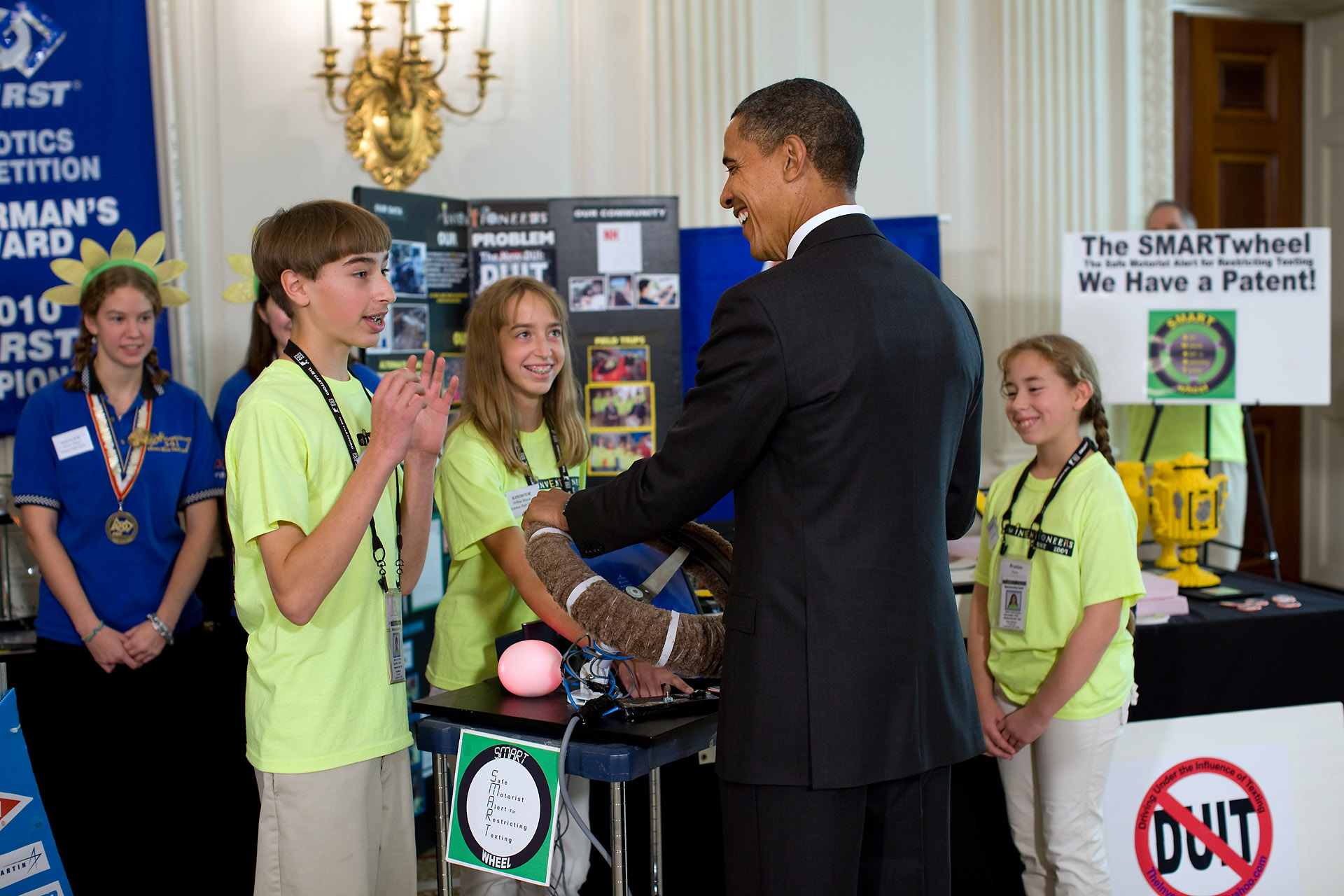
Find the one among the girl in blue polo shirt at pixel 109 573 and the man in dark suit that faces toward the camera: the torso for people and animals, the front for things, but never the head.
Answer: the girl in blue polo shirt

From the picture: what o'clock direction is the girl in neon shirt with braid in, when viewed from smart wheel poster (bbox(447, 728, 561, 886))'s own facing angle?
The girl in neon shirt with braid is roughly at 8 o'clock from the smart wheel poster.

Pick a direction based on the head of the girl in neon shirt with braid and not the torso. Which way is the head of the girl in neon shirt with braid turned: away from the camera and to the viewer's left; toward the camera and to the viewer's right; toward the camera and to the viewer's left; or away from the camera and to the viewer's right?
toward the camera and to the viewer's left

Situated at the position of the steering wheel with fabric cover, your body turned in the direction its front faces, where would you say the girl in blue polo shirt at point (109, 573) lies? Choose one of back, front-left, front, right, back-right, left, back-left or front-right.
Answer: back

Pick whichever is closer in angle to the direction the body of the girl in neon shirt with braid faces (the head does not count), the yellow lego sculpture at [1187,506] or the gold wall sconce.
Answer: the gold wall sconce

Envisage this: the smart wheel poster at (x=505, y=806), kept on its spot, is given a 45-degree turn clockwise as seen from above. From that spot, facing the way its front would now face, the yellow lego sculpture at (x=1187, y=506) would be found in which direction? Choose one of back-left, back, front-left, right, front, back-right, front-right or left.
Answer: back

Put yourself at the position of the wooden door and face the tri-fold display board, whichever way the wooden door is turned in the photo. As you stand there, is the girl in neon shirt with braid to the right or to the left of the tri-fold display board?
left

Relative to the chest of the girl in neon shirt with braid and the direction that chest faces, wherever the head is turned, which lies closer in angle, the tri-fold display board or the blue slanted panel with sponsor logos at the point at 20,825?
the blue slanted panel with sponsor logos

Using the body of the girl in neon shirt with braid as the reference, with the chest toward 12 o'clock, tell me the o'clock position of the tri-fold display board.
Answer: The tri-fold display board is roughly at 3 o'clock from the girl in neon shirt with braid.

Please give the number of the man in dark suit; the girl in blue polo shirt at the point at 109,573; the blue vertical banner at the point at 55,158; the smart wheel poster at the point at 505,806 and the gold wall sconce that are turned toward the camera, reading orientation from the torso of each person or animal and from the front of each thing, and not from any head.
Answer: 4

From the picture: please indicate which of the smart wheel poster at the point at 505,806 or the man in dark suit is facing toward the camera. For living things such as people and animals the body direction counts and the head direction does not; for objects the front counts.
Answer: the smart wheel poster

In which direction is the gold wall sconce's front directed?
toward the camera

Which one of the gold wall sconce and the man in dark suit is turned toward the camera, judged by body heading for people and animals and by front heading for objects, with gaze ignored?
the gold wall sconce

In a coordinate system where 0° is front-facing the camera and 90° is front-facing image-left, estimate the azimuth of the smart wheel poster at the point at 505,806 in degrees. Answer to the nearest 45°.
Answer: approximately 0°

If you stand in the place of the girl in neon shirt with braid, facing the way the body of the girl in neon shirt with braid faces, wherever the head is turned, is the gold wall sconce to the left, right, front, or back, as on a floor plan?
right

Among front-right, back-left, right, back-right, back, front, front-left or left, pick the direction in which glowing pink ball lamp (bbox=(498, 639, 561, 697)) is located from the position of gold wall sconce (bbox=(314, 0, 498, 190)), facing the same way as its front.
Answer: front

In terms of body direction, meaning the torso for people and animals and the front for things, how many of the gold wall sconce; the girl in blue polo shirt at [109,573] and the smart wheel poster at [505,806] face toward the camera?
3

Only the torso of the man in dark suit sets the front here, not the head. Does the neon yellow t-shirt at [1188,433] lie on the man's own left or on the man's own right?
on the man's own right

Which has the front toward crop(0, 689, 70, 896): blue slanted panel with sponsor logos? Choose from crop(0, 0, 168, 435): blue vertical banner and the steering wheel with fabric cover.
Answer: crop(0, 0, 168, 435): blue vertical banner
